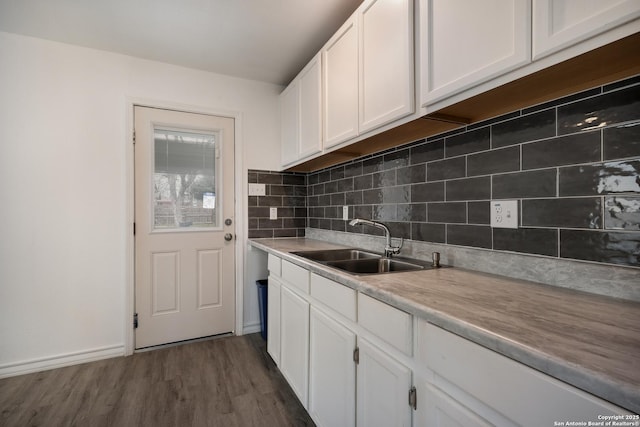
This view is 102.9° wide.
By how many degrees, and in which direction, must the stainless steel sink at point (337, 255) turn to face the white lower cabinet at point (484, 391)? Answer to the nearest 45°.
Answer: approximately 45° to its left

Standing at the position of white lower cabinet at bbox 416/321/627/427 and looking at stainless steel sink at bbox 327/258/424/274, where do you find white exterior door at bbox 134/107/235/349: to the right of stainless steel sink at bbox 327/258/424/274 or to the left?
left

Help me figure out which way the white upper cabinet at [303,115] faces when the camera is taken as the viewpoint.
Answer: facing the viewer and to the left of the viewer

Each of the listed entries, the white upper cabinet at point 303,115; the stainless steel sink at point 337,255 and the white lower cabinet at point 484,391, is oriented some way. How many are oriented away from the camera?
0

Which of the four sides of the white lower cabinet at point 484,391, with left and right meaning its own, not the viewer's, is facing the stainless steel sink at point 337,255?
right

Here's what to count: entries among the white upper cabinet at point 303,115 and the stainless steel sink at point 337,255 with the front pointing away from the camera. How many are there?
0

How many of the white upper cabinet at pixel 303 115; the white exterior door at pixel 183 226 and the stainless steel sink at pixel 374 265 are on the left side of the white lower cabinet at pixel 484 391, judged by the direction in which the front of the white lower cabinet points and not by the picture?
0

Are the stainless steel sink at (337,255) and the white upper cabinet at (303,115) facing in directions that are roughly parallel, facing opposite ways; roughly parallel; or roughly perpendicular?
roughly parallel
